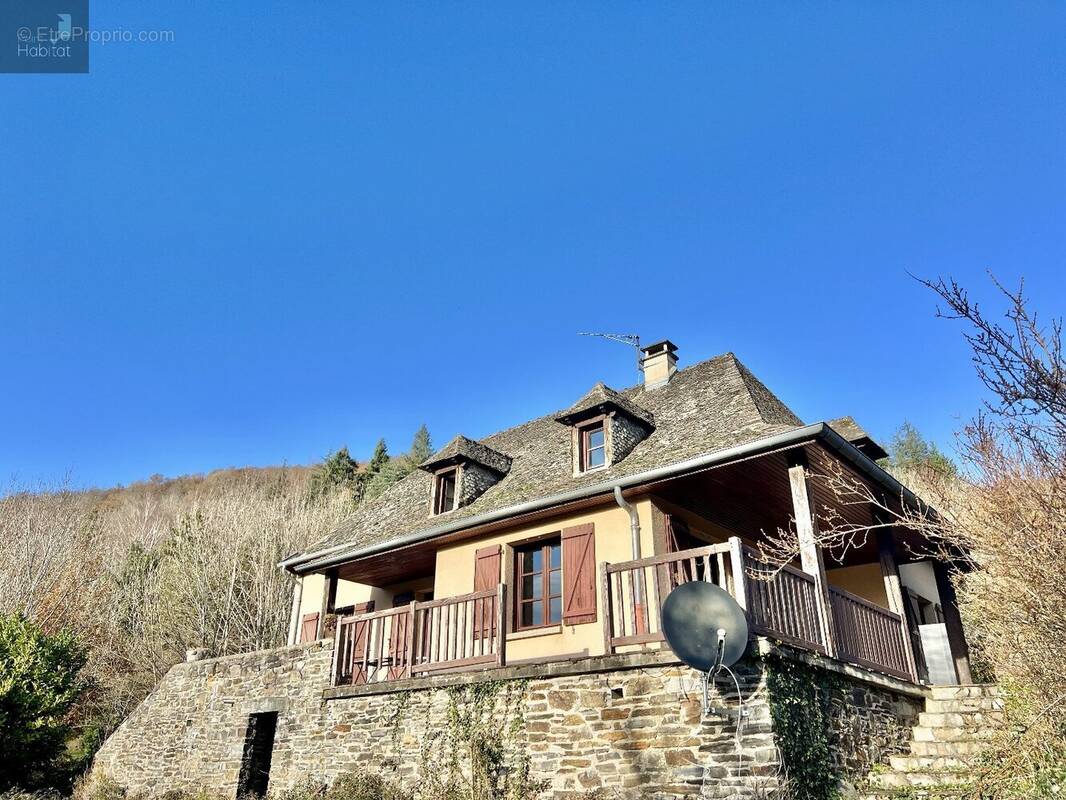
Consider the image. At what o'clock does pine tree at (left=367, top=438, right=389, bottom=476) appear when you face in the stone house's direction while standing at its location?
The pine tree is roughly at 4 o'clock from the stone house.

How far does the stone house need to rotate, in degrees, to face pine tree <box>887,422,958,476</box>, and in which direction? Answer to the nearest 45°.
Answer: approximately 180°

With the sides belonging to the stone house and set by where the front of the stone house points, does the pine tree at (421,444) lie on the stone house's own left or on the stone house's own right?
on the stone house's own right

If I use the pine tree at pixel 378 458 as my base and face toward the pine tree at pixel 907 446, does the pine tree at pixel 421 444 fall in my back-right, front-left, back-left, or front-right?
front-left

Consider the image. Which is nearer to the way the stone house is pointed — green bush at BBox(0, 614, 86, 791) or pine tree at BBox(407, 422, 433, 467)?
the green bush

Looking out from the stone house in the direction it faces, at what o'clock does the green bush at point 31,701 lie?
The green bush is roughly at 2 o'clock from the stone house.

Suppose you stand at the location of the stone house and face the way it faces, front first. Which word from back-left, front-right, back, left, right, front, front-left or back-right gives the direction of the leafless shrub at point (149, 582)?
right

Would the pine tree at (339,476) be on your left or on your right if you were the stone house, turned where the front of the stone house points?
on your right

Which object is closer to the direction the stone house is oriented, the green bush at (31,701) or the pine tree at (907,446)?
the green bush

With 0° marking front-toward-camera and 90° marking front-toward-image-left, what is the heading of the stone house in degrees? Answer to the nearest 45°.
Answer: approximately 45°
